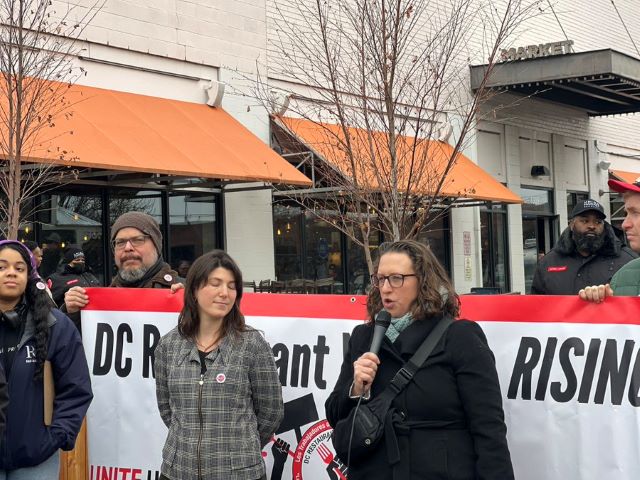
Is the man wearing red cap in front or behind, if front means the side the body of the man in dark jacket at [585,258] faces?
in front

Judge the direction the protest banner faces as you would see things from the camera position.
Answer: facing the viewer

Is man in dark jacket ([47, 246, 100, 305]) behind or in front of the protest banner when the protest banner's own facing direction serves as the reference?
behind

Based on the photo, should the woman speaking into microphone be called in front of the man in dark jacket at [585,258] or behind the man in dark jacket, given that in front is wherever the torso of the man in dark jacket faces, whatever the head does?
in front

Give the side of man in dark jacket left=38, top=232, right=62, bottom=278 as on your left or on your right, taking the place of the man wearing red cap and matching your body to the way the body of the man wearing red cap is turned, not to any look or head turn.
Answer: on your right

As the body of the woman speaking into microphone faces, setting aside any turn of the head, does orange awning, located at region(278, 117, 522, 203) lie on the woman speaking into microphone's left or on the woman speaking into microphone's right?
on the woman speaking into microphone's right

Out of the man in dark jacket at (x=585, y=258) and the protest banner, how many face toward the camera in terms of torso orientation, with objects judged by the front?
2

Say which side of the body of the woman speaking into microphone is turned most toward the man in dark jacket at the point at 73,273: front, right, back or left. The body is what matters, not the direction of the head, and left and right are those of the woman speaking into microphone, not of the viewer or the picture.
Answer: right

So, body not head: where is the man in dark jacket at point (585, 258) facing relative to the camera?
toward the camera
